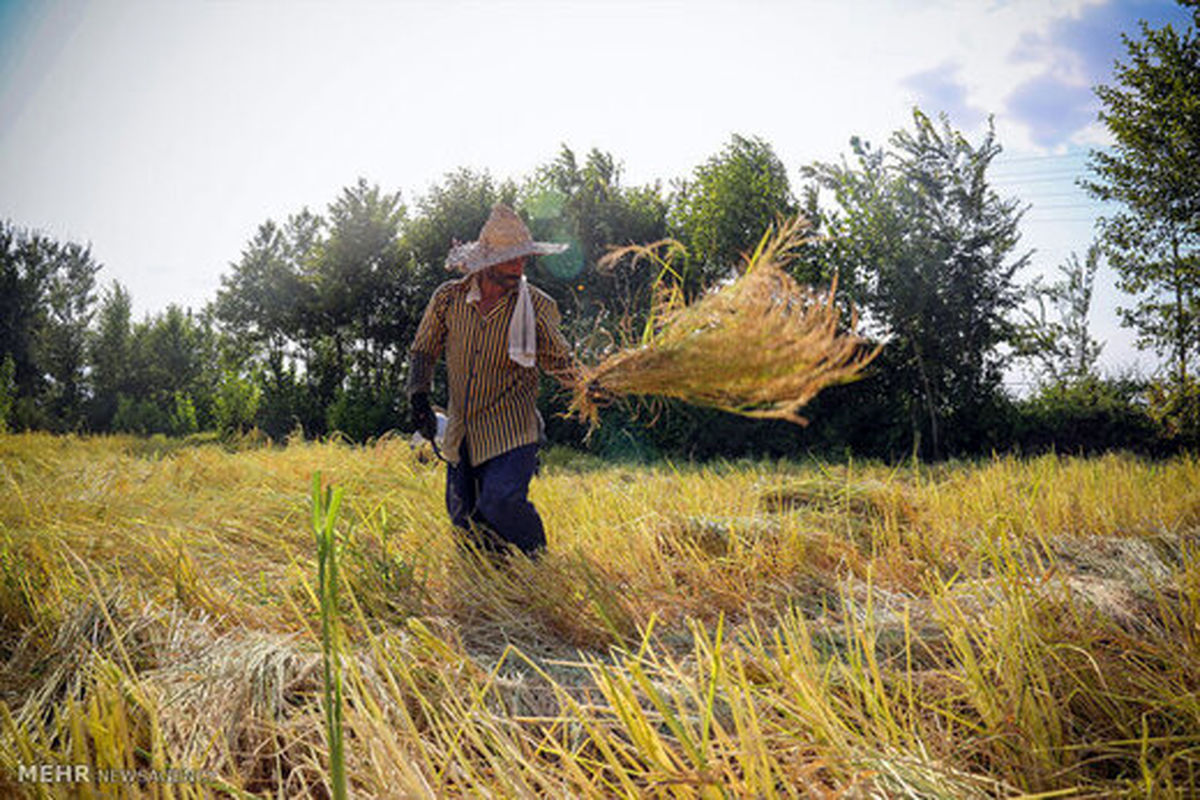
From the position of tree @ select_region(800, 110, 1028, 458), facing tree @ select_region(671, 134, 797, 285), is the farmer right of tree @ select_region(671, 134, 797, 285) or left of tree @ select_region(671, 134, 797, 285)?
left

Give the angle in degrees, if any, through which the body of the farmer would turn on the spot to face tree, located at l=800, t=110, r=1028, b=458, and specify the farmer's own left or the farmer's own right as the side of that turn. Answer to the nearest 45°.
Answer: approximately 135° to the farmer's own left

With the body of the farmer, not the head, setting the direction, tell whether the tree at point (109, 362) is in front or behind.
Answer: behind

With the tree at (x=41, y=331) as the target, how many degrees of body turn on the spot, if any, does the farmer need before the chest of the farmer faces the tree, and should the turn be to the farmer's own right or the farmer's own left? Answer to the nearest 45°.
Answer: approximately 135° to the farmer's own right

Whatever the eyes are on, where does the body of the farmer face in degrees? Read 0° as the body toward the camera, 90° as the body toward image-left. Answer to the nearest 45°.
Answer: approximately 0°

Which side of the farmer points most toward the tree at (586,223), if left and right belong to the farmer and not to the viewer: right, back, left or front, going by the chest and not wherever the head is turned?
back
